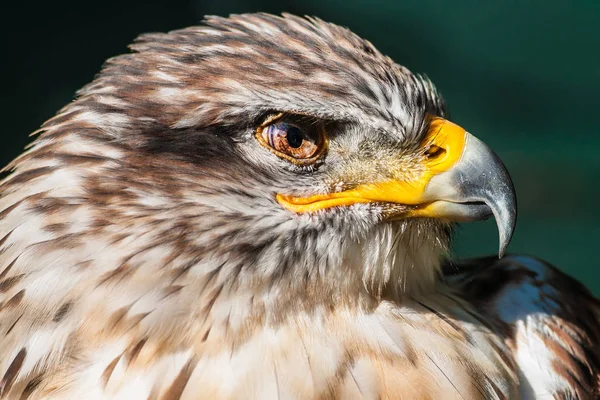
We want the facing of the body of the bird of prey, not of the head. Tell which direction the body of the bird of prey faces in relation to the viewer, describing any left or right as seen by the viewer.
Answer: facing to the right of the viewer
